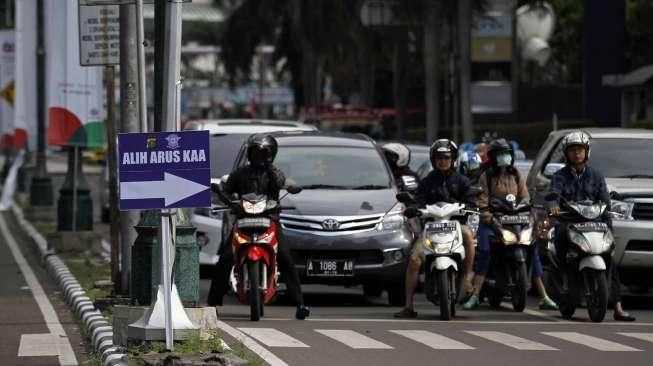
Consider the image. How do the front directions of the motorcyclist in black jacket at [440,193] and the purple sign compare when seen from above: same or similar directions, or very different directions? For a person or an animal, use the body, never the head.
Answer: same or similar directions

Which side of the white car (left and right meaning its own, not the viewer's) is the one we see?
front

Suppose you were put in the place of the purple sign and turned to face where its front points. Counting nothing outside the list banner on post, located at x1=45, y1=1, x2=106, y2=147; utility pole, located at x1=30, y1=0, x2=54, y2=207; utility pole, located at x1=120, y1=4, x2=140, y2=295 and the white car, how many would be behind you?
4

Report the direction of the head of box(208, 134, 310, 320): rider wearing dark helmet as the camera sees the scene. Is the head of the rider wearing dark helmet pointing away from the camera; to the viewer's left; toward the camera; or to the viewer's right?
toward the camera

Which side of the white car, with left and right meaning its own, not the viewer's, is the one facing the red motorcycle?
front

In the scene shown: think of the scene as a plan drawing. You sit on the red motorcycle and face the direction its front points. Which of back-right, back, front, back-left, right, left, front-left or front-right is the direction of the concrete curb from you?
right

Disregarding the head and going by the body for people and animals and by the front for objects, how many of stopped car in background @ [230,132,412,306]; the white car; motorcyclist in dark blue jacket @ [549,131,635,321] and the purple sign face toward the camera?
4

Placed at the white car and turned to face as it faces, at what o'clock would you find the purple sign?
The purple sign is roughly at 12 o'clock from the white car.

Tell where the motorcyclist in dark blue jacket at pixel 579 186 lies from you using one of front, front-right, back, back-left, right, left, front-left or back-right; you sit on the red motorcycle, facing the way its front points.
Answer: left

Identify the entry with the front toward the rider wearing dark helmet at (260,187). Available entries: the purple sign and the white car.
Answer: the white car

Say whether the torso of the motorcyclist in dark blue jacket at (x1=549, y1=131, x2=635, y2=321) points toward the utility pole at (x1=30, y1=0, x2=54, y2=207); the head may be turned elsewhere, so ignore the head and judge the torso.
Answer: no

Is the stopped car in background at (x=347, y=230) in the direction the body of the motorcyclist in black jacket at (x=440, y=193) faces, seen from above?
no

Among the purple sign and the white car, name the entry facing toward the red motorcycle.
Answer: the white car

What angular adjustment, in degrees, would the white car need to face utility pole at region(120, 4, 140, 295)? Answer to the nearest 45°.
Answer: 0° — it already faces it

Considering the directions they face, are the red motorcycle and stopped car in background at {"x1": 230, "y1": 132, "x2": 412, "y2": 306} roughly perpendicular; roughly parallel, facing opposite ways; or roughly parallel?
roughly parallel

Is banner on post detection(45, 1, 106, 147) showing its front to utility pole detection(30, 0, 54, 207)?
no

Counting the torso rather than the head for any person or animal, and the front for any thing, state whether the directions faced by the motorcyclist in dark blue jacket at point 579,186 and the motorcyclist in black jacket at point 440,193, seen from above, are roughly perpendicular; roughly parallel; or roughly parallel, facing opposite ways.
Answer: roughly parallel

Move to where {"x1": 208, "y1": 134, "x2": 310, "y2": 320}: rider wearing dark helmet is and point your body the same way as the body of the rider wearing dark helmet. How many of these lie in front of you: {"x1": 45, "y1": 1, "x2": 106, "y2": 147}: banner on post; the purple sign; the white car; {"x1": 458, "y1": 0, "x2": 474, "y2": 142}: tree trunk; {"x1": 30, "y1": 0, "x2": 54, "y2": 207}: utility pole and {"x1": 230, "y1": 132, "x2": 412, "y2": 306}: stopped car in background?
1

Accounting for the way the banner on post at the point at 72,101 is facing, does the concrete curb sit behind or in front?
in front

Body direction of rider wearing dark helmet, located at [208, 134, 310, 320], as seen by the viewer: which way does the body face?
toward the camera
